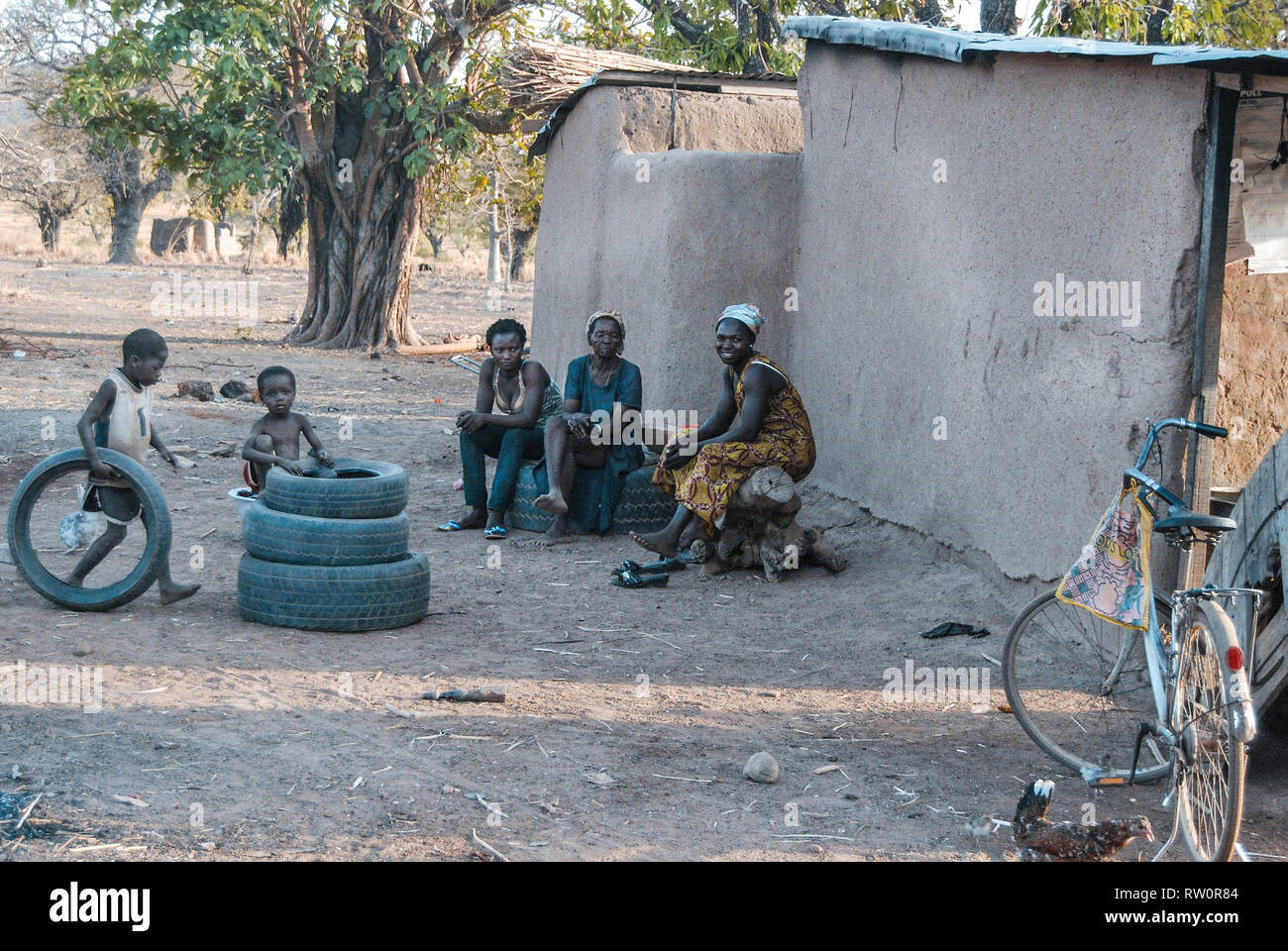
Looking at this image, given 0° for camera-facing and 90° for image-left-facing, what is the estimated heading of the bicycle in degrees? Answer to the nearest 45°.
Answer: approximately 135°

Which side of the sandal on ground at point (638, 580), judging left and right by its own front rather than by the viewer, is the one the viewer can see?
left

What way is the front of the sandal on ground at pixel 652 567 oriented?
to the viewer's left

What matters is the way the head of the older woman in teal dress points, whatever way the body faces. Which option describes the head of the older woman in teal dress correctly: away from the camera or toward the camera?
toward the camera

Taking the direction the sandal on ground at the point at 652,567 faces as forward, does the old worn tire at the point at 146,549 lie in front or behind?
in front

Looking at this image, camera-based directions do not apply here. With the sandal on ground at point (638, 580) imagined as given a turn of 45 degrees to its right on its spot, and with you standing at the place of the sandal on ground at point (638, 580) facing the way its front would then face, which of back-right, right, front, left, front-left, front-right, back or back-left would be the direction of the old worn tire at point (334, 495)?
left

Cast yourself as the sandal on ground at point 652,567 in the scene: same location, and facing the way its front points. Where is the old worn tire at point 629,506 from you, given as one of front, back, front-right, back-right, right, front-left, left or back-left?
right

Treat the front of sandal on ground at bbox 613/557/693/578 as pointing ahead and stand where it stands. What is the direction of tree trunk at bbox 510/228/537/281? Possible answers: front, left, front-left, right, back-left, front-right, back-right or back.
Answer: right

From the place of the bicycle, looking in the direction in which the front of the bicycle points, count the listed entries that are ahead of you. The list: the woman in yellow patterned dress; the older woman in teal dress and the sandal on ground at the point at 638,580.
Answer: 3
